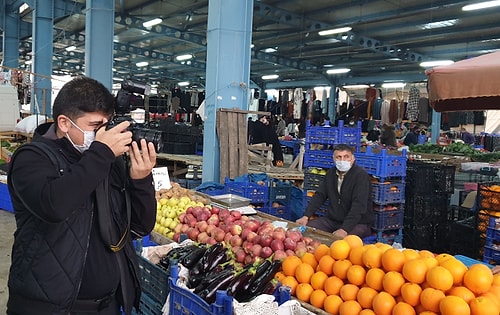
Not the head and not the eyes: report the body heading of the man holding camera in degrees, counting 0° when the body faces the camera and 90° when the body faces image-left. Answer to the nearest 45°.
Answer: approximately 315°

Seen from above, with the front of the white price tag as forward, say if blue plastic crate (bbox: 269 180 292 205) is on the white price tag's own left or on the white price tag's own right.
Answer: on the white price tag's own left

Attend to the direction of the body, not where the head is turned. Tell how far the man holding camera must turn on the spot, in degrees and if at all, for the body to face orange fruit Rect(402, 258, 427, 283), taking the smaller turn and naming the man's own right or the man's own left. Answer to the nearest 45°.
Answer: approximately 45° to the man's own left

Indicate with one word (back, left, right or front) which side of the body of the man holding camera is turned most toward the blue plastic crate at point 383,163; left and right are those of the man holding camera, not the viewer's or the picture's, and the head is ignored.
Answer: left

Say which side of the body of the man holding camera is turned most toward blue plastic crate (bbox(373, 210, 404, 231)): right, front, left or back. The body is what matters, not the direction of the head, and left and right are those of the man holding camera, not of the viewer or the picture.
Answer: left

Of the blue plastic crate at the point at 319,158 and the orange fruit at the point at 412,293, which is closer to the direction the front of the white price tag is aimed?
the orange fruit

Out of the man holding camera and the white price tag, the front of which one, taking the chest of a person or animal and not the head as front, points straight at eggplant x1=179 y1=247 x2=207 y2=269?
the white price tag

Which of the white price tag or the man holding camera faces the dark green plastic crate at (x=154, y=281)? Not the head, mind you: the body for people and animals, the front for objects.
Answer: the white price tag

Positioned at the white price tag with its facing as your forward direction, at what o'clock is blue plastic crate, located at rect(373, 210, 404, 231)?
The blue plastic crate is roughly at 9 o'clock from the white price tag.

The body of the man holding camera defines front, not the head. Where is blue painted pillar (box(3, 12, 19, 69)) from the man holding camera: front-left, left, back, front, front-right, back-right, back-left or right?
back-left

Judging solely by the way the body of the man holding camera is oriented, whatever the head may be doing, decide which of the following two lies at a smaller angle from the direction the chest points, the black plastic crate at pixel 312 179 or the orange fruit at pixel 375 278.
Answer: the orange fruit
